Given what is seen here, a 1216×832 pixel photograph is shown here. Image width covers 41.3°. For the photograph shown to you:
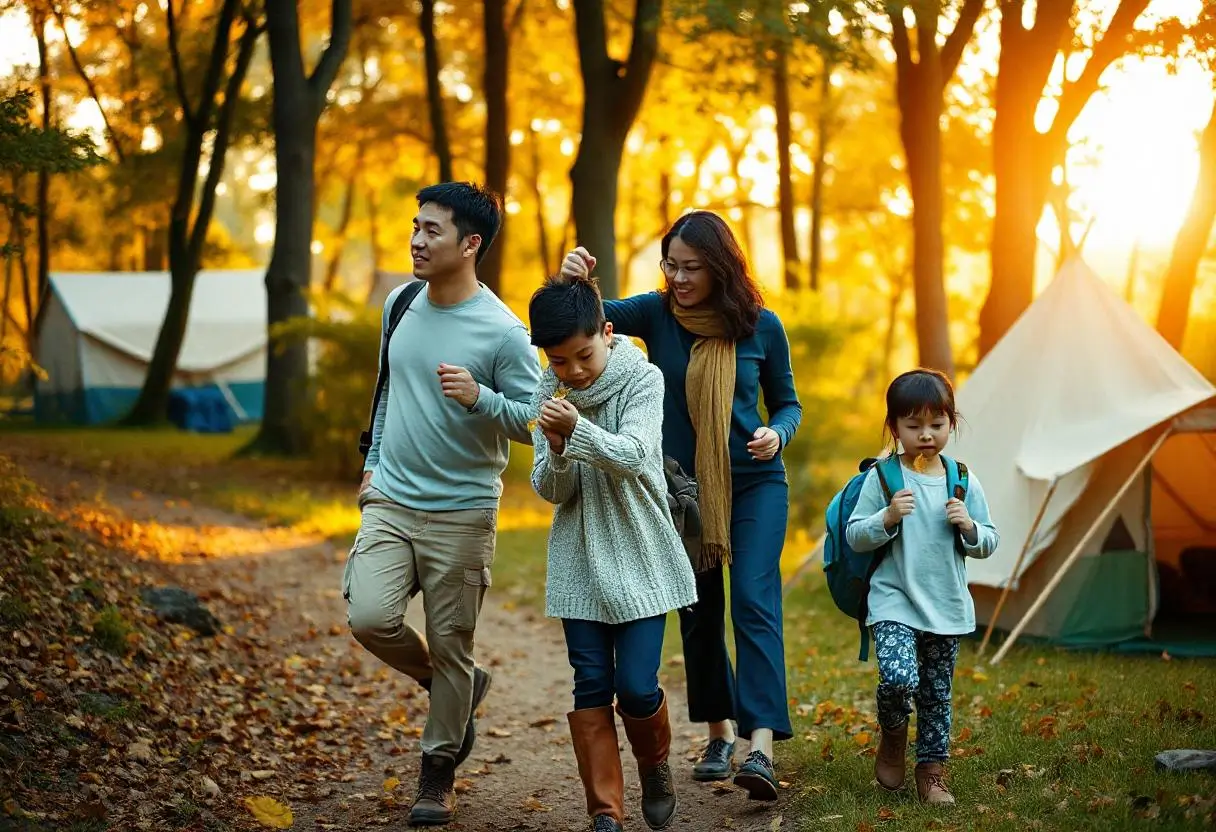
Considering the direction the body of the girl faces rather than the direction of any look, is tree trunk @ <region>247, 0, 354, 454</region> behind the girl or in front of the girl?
behind

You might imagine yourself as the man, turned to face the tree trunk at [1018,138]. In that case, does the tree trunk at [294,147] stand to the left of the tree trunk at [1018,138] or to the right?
left

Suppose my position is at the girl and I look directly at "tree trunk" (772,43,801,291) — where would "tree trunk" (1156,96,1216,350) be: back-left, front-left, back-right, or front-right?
front-right

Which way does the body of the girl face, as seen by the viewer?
toward the camera

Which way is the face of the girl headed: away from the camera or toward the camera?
toward the camera

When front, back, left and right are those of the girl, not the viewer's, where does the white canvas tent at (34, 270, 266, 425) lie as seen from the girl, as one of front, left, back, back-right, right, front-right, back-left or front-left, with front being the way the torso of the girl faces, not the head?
back-right

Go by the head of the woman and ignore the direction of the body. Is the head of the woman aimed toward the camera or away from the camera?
toward the camera

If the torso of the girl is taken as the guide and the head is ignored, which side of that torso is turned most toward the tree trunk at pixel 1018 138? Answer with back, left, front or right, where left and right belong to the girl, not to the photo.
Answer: back

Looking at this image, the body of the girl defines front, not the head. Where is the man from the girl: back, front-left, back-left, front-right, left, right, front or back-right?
right

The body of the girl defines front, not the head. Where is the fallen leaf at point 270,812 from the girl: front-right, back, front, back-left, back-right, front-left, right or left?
right

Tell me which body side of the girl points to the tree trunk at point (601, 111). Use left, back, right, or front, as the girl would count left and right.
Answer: back

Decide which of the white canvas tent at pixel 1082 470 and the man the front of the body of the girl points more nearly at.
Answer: the man

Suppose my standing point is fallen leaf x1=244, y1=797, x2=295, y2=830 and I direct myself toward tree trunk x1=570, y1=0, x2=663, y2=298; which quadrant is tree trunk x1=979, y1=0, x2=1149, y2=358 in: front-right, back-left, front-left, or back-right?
front-right

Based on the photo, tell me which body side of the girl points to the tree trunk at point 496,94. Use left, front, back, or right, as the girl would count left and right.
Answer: back
